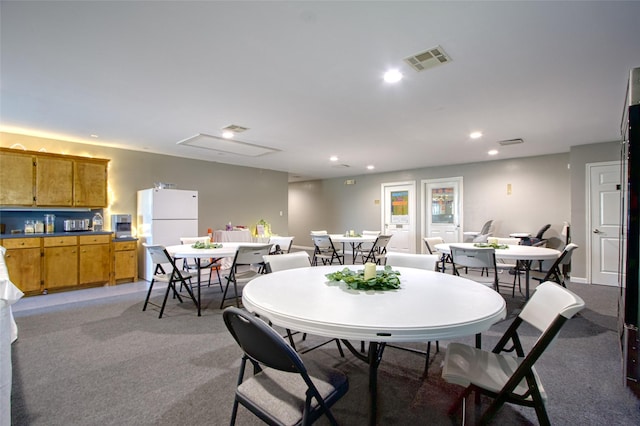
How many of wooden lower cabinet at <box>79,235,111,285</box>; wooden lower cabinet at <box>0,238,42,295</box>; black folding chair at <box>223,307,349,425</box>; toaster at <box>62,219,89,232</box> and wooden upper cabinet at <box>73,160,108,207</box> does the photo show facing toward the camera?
4

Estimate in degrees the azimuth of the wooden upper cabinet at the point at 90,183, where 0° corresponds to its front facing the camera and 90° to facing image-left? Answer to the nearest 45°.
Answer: approximately 0°

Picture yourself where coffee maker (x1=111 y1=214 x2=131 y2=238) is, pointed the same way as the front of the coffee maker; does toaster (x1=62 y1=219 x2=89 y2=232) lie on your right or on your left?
on your right

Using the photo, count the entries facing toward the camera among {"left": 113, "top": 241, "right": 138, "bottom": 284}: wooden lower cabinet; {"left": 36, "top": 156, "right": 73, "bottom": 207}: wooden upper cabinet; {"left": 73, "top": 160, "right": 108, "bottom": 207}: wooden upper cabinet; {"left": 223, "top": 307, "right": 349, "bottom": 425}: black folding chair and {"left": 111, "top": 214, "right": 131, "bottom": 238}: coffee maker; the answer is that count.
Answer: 4

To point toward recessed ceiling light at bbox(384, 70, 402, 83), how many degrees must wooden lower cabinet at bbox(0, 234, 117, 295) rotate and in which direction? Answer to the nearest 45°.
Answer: approximately 45° to its left

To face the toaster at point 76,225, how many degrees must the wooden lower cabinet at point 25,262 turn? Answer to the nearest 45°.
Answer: approximately 135° to its left

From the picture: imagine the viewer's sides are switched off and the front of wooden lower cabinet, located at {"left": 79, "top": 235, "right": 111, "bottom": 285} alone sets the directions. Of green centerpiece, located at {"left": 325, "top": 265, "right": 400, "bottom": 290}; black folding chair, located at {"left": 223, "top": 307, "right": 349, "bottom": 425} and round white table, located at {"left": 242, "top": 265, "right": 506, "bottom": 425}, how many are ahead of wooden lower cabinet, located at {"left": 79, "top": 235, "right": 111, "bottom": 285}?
3

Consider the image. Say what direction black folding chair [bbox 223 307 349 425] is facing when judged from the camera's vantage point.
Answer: facing away from the viewer and to the right of the viewer
